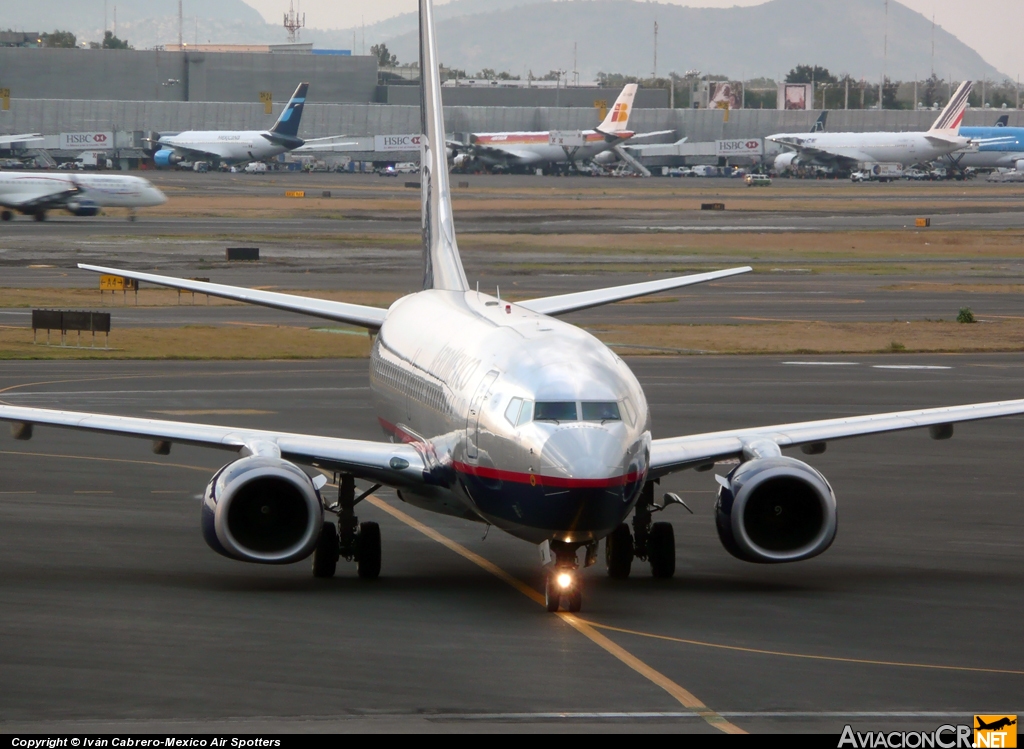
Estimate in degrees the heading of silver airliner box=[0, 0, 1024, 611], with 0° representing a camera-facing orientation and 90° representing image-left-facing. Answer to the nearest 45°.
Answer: approximately 0°
